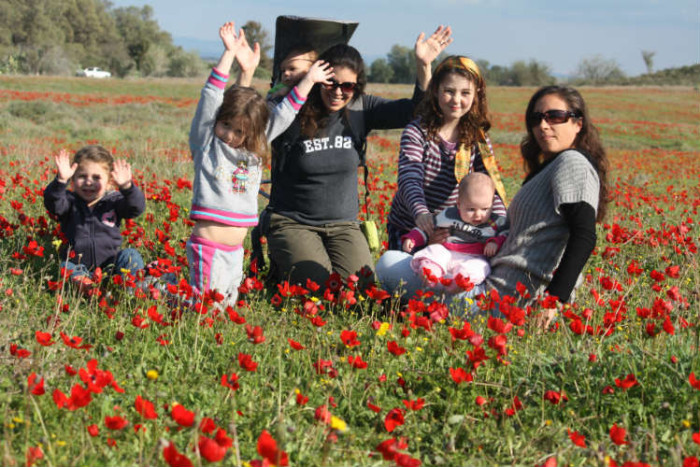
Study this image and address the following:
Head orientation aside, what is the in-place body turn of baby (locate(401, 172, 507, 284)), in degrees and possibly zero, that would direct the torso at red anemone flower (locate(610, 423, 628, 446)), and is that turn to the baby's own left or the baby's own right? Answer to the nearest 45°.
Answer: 0° — they already face it

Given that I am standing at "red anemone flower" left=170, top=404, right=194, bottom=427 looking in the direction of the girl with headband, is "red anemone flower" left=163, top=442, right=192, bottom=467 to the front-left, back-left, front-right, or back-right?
back-right

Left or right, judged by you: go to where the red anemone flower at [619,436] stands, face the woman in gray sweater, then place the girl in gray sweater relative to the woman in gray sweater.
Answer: left

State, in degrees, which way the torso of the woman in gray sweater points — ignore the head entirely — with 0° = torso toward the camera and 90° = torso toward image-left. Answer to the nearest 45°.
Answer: approximately 45°

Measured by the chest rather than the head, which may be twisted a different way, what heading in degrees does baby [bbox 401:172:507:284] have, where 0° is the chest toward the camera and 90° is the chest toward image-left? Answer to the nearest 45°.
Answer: approximately 0°

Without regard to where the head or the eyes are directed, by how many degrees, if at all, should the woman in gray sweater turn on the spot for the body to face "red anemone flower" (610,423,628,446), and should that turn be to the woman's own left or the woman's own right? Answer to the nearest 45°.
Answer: approximately 45° to the woman's own left
